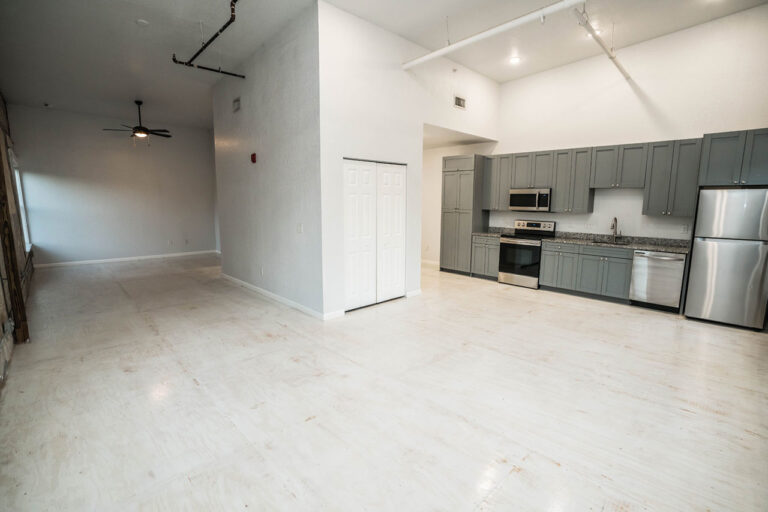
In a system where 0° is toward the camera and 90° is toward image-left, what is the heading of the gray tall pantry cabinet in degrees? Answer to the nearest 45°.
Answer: approximately 45°

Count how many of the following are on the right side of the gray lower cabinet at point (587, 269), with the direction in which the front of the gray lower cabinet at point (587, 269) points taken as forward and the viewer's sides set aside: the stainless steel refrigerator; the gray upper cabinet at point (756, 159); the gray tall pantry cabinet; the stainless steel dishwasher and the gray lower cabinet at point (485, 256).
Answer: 2

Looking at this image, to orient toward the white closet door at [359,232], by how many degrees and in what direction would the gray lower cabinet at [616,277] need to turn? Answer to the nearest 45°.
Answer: approximately 45° to its right

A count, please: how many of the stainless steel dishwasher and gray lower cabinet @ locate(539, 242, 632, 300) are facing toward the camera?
2

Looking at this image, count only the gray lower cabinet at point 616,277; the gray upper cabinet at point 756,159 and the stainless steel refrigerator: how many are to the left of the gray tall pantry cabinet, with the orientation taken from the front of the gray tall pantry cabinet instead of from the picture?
3

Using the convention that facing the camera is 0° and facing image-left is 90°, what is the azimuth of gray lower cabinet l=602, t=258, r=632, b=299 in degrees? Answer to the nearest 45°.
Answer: approximately 0°

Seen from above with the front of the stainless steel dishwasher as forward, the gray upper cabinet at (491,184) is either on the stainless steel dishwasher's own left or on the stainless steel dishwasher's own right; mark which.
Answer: on the stainless steel dishwasher's own right

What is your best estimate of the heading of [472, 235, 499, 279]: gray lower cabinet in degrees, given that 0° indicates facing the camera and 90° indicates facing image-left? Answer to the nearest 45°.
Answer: approximately 45°
